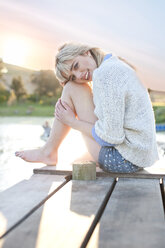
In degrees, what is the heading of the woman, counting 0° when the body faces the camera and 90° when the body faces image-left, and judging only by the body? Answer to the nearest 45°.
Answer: approximately 90°
